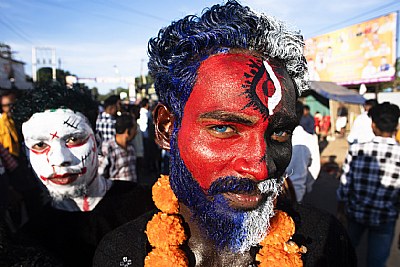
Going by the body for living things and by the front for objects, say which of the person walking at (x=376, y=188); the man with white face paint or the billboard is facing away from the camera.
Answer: the person walking

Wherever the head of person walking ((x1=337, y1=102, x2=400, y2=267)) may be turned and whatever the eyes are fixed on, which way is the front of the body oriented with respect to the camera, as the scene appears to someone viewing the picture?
away from the camera

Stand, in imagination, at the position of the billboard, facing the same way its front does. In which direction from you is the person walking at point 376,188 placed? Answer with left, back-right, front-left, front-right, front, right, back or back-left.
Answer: front-left

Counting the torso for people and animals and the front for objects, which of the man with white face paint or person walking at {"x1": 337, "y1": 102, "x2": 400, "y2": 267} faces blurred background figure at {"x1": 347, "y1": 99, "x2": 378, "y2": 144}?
the person walking

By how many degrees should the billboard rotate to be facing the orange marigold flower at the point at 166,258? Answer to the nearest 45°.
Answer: approximately 45° to its left

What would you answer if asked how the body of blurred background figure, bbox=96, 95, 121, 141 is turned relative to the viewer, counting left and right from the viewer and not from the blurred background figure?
facing away from the viewer and to the right of the viewer

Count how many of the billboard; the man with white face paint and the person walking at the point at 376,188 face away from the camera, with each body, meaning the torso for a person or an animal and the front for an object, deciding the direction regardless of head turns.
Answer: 1

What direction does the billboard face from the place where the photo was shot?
facing the viewer and to the left of the viewer
